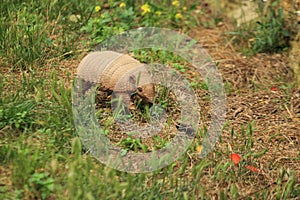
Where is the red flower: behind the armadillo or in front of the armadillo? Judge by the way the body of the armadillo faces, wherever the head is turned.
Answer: in front

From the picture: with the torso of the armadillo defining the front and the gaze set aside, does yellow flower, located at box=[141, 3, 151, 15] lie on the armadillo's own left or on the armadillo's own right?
on the armadillo's own left

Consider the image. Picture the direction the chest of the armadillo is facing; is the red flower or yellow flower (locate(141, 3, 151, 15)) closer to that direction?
the red flower

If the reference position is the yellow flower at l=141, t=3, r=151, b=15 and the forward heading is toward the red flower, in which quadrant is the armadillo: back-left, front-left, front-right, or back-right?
front-right

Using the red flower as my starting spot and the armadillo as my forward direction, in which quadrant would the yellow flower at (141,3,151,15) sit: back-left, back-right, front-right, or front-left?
front-right

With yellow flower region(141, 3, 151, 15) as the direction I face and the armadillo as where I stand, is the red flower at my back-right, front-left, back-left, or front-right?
back-right

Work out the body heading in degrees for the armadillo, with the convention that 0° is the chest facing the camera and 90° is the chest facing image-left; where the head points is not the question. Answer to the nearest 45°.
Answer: approximately 315°
